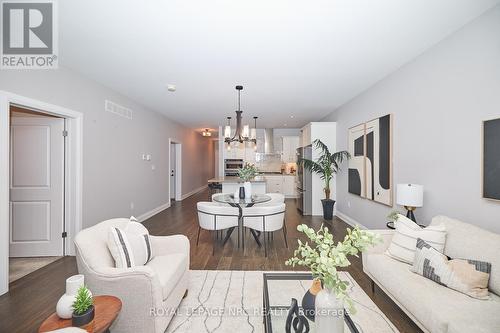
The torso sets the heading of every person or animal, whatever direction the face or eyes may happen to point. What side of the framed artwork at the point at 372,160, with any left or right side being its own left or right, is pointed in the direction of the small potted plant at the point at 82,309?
front

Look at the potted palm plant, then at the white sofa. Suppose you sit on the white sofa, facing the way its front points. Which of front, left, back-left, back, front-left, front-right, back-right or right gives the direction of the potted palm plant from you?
right

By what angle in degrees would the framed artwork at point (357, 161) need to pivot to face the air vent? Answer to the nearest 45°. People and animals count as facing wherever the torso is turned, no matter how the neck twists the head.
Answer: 0° — it already faces it

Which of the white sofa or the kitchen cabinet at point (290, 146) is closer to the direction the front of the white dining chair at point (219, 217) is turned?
the kitchen cabinet

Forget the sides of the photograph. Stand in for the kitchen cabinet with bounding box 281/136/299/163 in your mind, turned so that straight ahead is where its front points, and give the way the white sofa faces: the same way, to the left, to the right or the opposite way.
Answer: to the right

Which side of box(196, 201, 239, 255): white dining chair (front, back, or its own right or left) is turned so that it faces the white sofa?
right

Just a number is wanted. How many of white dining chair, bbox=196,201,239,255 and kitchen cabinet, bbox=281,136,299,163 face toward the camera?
1

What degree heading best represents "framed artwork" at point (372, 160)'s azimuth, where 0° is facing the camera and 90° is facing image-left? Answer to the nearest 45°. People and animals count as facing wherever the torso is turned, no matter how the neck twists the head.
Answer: approximately 45°

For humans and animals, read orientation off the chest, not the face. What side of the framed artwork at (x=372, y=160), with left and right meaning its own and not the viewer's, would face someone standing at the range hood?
right

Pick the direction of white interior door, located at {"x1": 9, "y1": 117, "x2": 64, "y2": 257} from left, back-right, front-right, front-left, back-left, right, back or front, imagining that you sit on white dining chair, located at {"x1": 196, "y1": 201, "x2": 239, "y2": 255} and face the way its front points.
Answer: back-left

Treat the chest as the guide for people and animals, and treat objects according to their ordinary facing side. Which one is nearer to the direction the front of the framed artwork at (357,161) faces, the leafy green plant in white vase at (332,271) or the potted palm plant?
the leafy green plant in white vase

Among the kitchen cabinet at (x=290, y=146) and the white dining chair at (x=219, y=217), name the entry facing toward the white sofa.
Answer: the kitchen cabinet

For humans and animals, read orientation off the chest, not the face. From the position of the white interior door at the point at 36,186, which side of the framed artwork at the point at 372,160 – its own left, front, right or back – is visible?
front

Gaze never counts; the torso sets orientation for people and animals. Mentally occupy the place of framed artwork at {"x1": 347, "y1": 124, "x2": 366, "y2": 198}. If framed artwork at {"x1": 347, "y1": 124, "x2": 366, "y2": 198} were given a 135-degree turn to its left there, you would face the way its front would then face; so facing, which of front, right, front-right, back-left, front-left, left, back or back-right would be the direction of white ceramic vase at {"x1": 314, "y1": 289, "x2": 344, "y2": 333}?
right

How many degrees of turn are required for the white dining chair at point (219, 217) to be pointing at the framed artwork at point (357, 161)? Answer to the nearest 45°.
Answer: approximately 45° to its right
